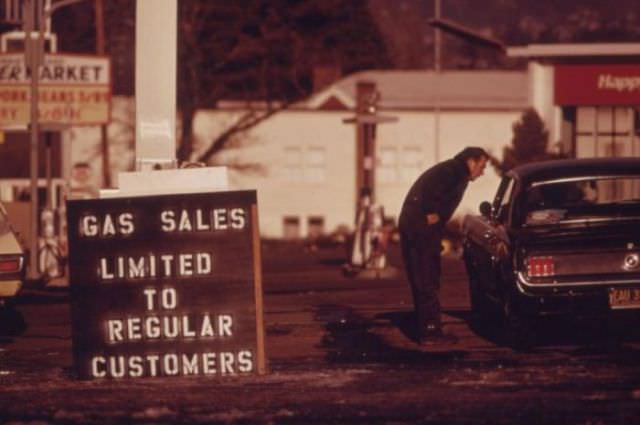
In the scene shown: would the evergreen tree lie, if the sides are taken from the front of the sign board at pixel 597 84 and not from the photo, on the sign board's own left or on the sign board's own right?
on the sign board's own right

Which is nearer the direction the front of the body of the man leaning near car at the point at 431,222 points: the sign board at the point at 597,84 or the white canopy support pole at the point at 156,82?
the sign board

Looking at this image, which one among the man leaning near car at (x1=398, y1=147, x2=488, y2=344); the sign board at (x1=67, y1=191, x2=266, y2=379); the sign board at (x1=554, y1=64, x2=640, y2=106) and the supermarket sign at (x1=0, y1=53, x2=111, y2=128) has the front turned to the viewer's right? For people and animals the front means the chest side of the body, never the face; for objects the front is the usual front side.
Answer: the man leaning near car

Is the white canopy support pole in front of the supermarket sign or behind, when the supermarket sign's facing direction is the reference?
in front

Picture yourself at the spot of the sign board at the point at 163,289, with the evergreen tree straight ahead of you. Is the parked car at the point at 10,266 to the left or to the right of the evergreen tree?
left

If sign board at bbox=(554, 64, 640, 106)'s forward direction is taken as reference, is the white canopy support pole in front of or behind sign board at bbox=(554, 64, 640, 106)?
in front

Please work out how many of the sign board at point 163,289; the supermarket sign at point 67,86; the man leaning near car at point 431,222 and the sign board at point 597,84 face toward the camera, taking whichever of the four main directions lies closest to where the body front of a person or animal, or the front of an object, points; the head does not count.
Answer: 3

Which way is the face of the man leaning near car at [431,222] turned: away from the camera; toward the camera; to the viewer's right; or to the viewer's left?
to the viewer's right

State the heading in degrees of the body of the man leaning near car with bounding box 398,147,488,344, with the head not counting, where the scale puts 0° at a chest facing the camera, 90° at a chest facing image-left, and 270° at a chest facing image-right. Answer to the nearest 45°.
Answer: approximately 270°

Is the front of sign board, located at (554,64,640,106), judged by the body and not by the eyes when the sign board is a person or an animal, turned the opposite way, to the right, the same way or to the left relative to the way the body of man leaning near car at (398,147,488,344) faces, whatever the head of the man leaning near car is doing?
to the right

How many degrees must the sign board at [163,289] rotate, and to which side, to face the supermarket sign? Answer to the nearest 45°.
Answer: approximately 180°

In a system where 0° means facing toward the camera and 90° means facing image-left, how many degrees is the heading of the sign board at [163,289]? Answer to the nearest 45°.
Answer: approximately 0°
